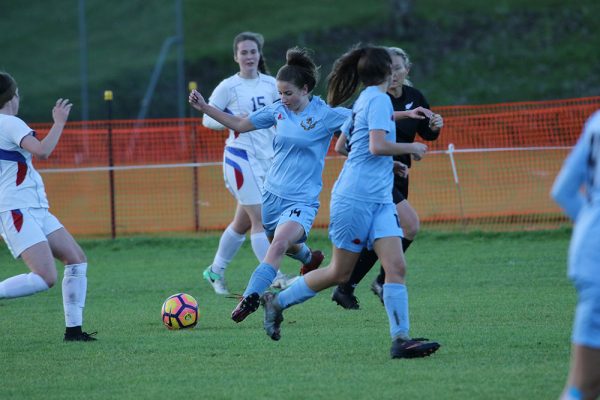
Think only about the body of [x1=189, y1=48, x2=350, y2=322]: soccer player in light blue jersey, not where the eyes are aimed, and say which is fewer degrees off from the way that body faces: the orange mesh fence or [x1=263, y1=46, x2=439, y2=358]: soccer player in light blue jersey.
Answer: the soccer player in light blue jersey

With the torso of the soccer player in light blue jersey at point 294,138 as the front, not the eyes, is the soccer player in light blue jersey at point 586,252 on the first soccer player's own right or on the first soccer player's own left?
on the first soccer player's own left

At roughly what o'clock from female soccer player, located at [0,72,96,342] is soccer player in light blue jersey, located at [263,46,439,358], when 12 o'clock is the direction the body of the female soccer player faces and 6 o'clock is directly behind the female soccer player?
The soccer player in light blue jersey is roughly at 1 o'clock from the female soccer player.

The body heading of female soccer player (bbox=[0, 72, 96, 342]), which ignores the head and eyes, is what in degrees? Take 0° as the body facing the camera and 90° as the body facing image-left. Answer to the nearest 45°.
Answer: approximately 270°

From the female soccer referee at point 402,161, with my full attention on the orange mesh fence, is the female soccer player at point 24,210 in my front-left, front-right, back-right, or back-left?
back-left

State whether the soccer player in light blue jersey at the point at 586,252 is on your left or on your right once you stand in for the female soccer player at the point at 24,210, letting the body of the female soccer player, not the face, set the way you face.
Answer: on your right

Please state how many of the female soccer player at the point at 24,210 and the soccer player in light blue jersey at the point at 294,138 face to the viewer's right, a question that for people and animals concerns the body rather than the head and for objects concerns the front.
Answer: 1

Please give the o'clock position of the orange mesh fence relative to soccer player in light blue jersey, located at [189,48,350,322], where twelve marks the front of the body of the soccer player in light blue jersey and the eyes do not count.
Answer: The orange mesh fence is roughly at 5 o'clock from the soccer player in light blue jersey.

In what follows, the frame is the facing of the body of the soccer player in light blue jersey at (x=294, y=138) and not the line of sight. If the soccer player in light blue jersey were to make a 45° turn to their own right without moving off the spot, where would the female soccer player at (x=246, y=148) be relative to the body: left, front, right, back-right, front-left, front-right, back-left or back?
right
